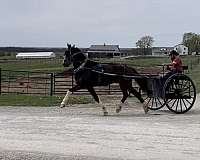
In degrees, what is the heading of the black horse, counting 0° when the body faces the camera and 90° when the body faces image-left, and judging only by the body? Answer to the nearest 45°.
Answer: approximately 90°
